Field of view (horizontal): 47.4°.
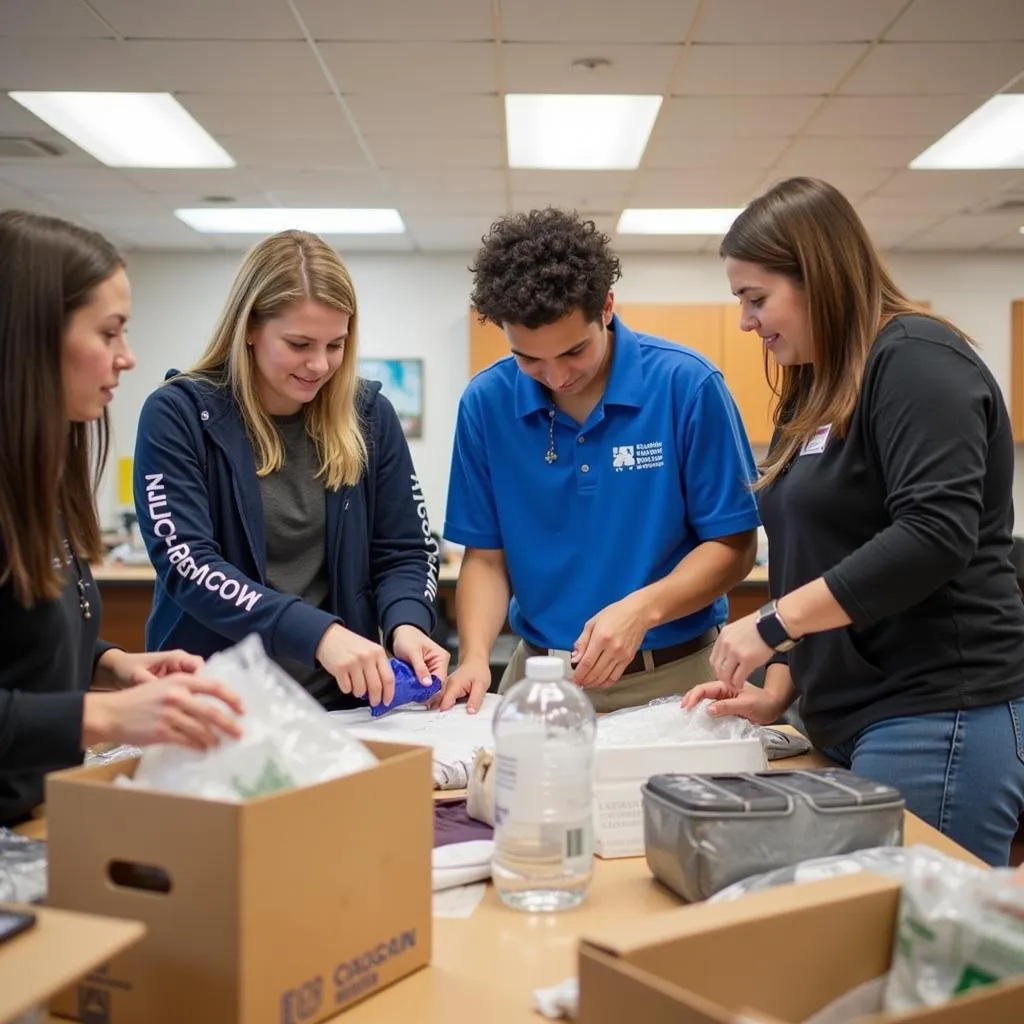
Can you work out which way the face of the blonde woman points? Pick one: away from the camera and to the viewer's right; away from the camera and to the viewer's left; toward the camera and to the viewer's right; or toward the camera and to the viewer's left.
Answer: toward the camera and to the viewer's right

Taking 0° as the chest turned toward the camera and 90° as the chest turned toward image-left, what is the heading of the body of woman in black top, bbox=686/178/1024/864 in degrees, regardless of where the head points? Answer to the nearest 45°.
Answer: approximately 90°

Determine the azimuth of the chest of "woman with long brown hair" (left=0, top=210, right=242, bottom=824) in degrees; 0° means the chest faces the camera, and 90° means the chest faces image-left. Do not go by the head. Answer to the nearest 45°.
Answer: approximately 270°

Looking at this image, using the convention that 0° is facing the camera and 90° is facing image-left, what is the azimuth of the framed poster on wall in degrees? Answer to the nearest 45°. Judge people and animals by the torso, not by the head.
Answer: approximately 0°

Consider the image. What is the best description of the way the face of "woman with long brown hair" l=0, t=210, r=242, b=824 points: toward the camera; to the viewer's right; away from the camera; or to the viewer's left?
to the viewer's right
